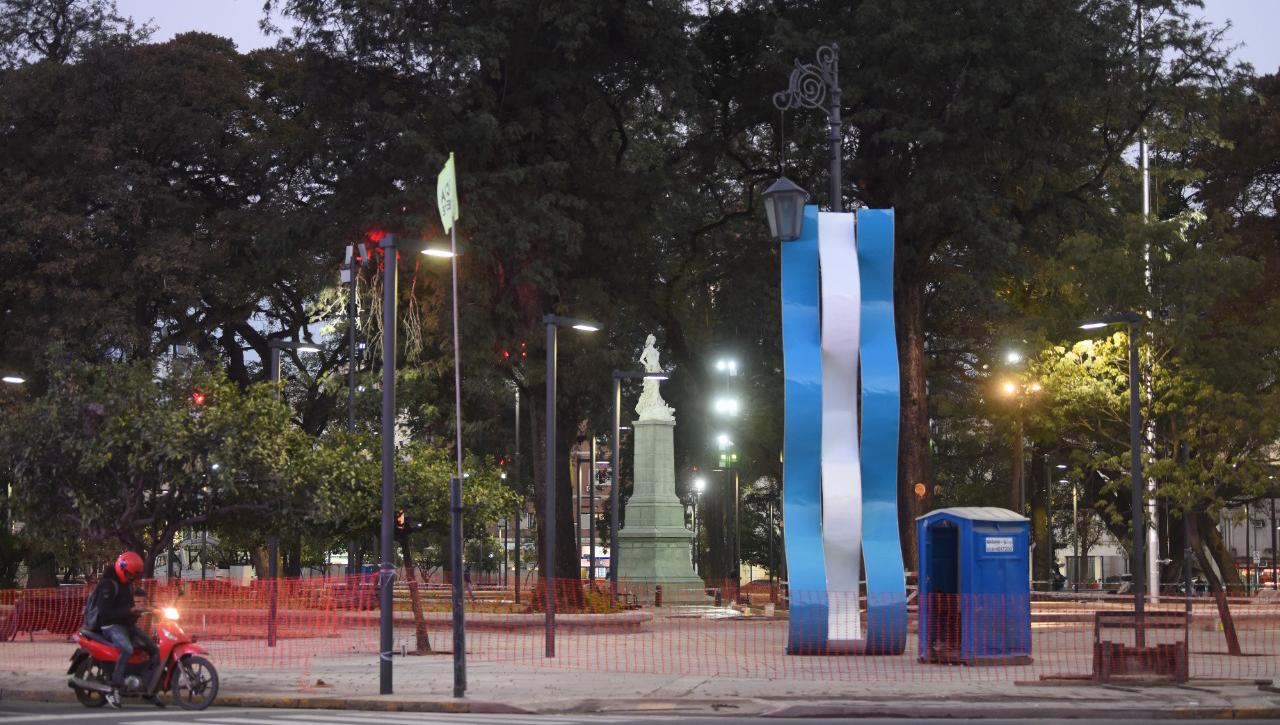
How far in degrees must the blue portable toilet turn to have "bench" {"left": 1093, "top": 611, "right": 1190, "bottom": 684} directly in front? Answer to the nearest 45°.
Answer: approximately 90° to its left

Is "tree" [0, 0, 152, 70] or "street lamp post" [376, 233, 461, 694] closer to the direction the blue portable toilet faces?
the street lamp post

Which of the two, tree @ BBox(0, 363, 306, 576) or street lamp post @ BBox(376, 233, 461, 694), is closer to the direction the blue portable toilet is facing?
the street lamp post

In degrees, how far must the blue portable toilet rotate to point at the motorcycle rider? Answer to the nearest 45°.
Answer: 0° — it already faces them

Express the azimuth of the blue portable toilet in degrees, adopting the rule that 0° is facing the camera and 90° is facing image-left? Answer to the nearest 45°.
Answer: approximately 45°

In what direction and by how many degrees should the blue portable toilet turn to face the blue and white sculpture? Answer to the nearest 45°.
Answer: approximately 90° to its right

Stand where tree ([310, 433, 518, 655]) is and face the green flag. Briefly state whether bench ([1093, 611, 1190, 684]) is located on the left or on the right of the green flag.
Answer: left
